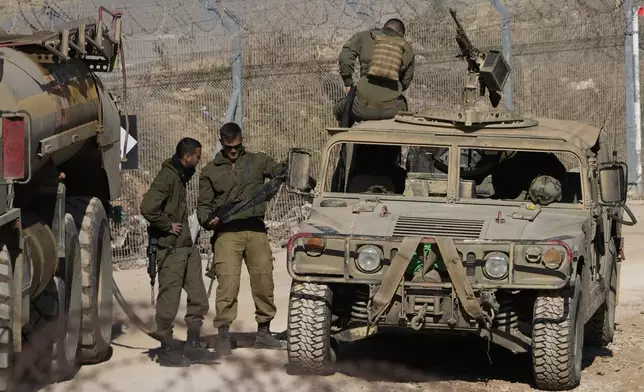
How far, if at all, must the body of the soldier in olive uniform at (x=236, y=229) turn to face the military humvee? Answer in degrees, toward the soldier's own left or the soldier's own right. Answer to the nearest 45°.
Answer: approximately 45° to the soldier's own left

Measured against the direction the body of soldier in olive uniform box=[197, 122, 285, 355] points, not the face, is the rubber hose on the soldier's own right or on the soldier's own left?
on the soldier's own right

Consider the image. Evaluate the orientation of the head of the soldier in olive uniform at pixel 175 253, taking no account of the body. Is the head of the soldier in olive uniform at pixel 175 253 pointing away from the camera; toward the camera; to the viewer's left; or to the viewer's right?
to the viewer's right

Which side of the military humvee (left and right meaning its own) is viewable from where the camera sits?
front

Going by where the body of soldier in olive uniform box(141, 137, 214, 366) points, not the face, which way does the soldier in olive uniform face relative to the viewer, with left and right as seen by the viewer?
facing to the right of the viewer

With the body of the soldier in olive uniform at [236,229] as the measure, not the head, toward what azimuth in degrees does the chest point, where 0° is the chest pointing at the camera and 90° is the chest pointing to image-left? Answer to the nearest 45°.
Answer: approximately 0°

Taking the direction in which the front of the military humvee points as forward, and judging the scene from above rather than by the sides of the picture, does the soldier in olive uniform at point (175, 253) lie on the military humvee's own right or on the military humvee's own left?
on the military humvee's own right

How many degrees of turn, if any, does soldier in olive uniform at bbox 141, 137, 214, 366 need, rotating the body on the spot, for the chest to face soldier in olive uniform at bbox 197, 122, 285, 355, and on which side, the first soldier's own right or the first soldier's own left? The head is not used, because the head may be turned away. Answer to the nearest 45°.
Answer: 0° — they already face them

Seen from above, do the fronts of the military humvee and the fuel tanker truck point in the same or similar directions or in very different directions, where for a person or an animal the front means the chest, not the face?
very different directions

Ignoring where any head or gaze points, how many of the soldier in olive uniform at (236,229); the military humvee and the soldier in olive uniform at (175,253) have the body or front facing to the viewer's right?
1

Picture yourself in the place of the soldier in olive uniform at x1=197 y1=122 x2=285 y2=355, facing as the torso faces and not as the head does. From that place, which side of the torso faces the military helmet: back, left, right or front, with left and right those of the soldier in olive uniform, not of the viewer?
left
